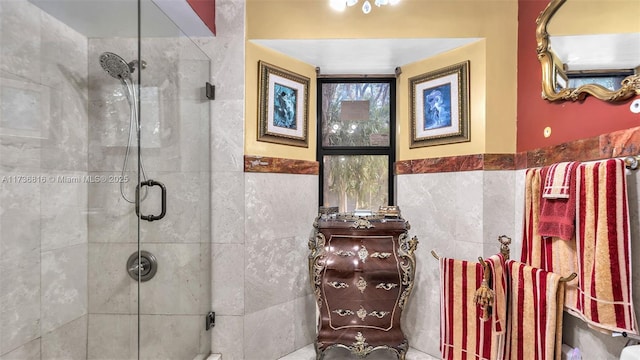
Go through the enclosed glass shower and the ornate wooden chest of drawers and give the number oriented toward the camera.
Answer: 2

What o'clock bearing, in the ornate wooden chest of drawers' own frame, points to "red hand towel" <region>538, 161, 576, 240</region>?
The red hand towel is roughly at 10 o'clock from the ornate wooden chest of drawers.

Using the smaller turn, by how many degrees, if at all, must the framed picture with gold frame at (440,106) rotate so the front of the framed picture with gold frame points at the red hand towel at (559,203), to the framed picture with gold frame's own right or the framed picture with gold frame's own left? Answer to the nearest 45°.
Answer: approximately 90° to the framed picture with gold frame's own left

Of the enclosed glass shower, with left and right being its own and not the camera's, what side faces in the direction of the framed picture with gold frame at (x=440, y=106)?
left

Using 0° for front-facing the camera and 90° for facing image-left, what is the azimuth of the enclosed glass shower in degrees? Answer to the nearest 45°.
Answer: approximately 0°
